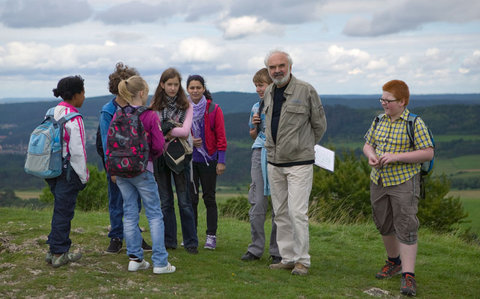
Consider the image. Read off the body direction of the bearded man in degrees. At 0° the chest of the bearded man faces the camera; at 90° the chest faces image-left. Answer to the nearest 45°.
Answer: approximately 45°
